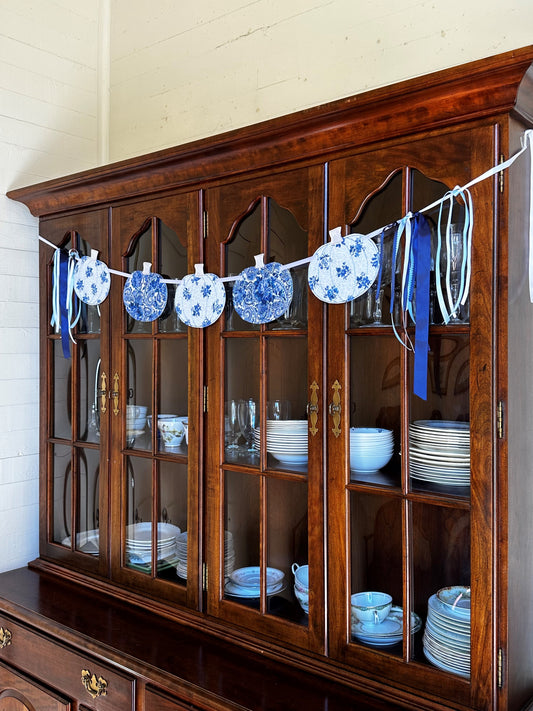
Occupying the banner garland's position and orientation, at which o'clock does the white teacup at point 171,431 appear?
The white teacup is roughly at 3 o'clock from the banner garland.

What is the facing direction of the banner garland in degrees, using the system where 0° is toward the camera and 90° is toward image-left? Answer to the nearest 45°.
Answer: approximately 45°

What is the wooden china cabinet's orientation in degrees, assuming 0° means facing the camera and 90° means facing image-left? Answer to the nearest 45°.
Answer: approximately 45°
